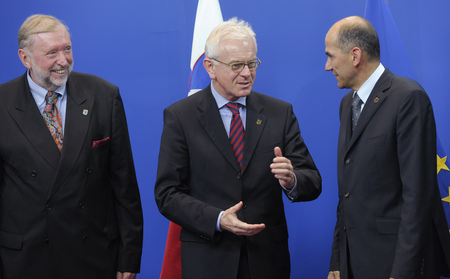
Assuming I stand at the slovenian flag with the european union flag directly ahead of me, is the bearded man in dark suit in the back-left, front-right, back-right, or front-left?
back-right

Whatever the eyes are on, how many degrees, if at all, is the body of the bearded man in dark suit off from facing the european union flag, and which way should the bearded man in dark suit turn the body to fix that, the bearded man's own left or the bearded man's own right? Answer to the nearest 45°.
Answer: approximately 90° to the bearded man's own left

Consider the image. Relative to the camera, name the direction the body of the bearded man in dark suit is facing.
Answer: toward the camera

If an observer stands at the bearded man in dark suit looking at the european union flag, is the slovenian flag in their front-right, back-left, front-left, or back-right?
front-left

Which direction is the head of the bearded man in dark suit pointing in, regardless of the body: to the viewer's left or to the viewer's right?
to the viewer's right
